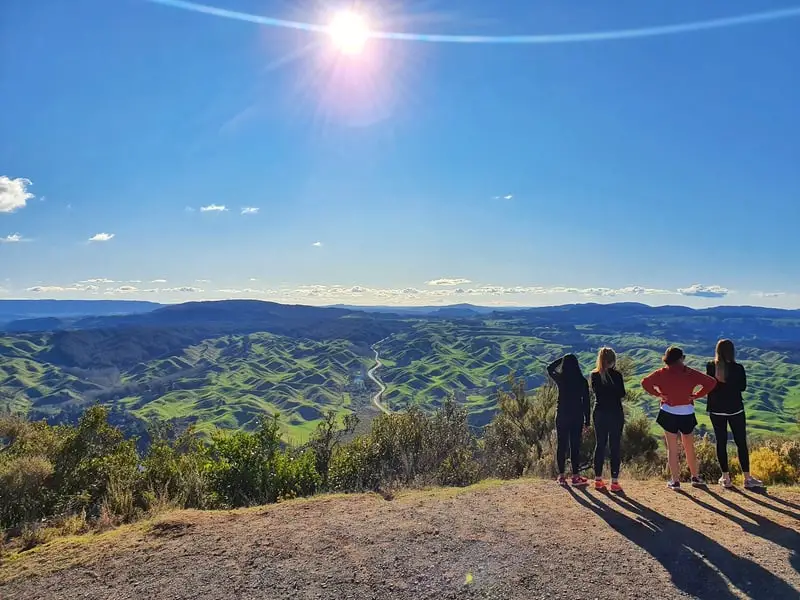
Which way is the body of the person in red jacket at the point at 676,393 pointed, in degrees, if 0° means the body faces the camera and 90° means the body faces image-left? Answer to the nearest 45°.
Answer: approximately 180°

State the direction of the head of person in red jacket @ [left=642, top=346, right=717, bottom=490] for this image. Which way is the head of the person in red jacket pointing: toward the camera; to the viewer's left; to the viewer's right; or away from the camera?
away from the camera

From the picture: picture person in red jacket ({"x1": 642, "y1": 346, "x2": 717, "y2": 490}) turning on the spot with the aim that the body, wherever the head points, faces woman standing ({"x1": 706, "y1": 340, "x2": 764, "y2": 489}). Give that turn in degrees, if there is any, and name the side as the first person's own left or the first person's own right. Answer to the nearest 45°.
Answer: approximately 45° to the first person's own right

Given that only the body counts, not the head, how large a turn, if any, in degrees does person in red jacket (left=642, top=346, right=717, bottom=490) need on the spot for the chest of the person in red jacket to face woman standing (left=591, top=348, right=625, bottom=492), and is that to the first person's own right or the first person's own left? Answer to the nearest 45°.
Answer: approximately 135° to the first person's own left

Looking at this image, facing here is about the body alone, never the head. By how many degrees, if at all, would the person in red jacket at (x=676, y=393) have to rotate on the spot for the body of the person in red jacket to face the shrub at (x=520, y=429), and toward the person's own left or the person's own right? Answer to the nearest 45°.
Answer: approximately 45° to the person's own left

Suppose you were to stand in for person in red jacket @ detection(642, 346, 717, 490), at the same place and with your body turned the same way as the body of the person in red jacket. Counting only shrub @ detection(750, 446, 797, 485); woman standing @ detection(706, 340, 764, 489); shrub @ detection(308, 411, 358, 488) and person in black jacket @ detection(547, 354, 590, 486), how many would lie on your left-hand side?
2

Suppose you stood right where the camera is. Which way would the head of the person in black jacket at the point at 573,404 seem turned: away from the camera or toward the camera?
away from the camera

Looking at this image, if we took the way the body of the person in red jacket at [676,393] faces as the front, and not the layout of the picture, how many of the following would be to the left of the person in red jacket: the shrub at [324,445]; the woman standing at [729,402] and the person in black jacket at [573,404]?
2

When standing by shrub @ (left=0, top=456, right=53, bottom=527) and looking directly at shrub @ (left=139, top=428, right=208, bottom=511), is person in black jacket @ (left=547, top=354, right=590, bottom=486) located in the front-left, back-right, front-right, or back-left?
front-right

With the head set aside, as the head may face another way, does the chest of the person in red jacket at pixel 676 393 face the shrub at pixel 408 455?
no

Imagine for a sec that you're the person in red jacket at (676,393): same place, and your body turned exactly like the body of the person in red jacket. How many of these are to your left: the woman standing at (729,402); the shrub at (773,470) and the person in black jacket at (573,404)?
1

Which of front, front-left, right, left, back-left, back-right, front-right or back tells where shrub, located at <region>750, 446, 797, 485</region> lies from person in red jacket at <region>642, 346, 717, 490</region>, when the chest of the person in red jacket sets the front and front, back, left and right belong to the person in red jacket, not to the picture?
front-right

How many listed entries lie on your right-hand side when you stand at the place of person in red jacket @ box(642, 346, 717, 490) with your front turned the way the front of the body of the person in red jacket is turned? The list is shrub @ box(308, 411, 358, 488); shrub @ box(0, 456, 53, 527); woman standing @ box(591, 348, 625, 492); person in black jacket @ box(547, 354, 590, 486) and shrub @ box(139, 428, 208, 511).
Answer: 0

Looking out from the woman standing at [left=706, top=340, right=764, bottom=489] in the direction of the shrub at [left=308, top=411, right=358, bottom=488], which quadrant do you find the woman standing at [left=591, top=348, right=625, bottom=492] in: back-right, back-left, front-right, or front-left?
front-left

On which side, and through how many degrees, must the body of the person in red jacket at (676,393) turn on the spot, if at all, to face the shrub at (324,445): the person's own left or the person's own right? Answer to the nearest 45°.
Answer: approximately 90° to the person's own left

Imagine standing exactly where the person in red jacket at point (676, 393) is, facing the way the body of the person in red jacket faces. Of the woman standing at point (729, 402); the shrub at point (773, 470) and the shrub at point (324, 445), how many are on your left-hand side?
1

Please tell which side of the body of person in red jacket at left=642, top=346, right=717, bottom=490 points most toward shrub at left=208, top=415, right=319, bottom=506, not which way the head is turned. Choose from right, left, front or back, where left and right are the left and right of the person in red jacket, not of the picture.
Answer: left
